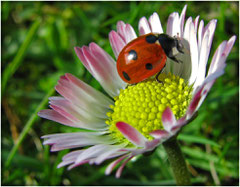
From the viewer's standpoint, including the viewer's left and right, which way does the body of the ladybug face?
facing to the right of the viewer
